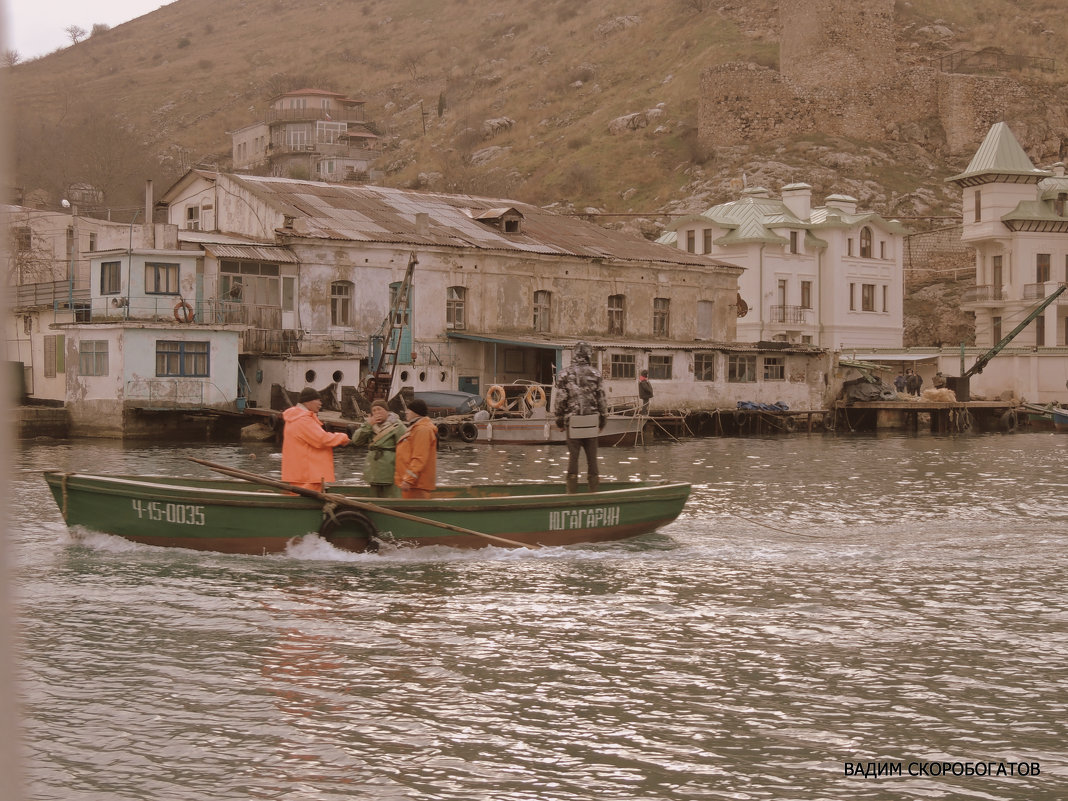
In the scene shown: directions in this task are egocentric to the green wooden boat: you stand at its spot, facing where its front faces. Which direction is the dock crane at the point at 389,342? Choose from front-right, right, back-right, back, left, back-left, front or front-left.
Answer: right

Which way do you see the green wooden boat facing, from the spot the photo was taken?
facing to the left of the viewer

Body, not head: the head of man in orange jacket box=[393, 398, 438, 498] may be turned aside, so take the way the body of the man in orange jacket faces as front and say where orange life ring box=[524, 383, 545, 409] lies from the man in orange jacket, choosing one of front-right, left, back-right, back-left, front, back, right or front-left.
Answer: right

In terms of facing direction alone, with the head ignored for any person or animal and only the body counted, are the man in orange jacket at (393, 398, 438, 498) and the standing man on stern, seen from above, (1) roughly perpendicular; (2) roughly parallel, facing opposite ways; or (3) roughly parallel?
roughly perpendicular

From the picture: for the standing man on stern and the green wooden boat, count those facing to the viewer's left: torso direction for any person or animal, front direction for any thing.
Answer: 1

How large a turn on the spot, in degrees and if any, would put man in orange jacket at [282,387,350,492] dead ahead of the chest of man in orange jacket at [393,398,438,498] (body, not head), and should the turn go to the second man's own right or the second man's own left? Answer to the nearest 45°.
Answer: approximately 45° to the second man's own left

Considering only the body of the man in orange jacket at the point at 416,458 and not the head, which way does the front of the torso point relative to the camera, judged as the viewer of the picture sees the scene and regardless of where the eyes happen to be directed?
to the viewer's left

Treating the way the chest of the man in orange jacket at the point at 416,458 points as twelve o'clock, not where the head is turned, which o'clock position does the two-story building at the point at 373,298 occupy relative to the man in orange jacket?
The two-story building is roughly at 3 o'clock from the man in orange jacket.
